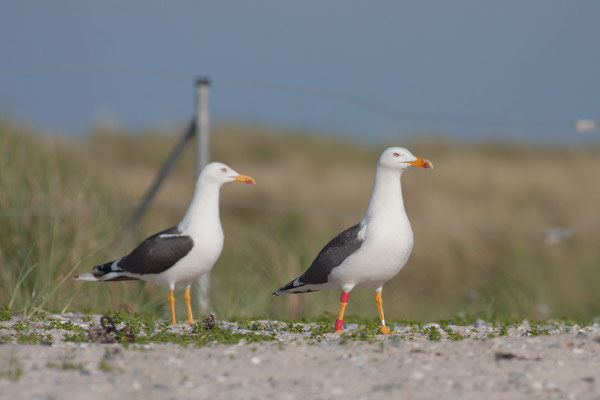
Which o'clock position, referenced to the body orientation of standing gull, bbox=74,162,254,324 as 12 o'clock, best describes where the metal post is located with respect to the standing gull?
The metal post is roughly at 9 o'clock from the standing gull.

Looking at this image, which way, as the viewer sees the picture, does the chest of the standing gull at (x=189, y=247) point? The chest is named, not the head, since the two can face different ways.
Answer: to the viewer's right

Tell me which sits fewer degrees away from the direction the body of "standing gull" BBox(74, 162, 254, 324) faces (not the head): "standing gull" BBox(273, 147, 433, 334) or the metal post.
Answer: the standing gull

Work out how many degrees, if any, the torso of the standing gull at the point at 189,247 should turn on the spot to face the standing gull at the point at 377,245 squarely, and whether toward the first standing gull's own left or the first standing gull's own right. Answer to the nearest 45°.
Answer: approximately 45° to the first standing gull's own right
